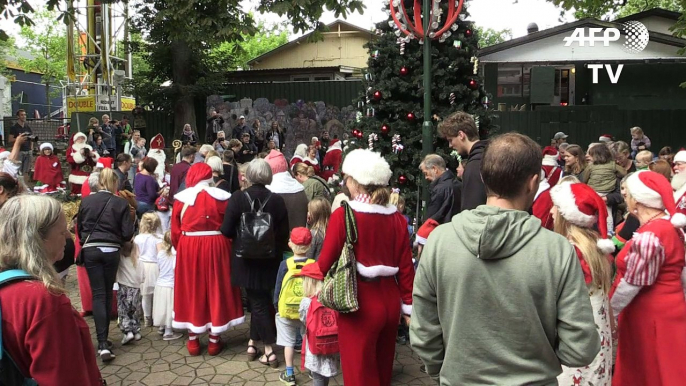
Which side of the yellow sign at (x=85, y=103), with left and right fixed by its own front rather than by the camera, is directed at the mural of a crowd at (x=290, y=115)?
left

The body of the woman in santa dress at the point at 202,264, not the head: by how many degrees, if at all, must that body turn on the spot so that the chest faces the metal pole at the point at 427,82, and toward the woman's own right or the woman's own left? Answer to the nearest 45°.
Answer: approximately 90° to the woman's own right

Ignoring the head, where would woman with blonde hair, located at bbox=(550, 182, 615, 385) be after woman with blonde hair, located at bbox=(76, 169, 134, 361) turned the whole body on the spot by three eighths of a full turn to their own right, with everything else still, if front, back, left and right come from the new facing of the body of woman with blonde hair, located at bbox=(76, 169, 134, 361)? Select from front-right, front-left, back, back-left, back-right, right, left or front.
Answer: front

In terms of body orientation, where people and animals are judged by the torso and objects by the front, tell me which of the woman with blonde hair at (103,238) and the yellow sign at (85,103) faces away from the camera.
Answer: the woman with blonde hair

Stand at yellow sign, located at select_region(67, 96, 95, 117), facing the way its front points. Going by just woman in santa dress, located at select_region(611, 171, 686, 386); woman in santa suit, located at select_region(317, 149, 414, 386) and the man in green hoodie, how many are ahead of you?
3

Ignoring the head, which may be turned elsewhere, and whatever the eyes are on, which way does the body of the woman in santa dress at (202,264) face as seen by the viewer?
away from the camera

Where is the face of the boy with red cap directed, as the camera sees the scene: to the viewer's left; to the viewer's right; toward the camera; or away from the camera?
away from the camera

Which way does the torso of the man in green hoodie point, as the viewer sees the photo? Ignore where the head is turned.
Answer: away from the camera

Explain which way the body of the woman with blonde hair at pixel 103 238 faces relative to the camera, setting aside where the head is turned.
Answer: away from the camera

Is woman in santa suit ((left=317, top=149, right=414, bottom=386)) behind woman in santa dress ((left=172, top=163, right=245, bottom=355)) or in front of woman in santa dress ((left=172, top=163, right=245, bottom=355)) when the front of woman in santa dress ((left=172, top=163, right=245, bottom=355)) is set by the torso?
behind

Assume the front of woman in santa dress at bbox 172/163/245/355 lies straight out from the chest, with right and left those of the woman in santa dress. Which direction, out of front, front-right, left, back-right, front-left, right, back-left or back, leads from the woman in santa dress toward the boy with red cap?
back-right
